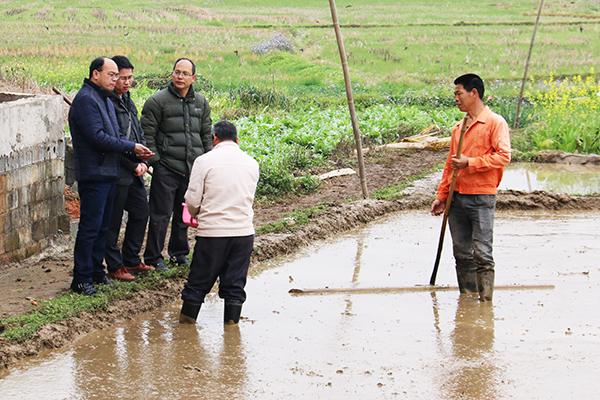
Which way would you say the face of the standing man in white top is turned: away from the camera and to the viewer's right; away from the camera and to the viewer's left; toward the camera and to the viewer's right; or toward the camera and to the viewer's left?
away from the camera and to the viewer's left

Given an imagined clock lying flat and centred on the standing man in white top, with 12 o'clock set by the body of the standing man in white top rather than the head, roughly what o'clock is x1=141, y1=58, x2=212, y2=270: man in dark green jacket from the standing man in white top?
The man in dark green jacket is roughly at 1 o'clock from the standing man in white top.

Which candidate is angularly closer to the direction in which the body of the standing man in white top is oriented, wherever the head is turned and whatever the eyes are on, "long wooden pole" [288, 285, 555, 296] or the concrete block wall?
the concrete block wall

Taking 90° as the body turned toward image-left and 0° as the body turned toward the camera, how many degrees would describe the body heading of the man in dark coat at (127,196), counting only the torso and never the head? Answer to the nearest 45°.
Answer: approximately 315°

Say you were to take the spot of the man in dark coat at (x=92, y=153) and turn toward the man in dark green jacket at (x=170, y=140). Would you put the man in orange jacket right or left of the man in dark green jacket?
right

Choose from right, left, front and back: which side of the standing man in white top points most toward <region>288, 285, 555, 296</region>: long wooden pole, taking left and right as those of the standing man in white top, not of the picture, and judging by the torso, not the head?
right

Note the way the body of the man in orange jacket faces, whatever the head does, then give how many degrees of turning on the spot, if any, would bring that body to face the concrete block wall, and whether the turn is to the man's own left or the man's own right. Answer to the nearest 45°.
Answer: approximately 45° to the man's own right

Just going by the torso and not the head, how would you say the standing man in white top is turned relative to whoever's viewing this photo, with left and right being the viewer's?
facing away from the viewer and to the left of the viewer

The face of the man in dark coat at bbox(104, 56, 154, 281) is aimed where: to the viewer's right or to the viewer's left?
to the viewer's right

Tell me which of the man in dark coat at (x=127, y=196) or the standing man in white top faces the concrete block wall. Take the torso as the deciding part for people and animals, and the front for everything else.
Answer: the standing man in white top

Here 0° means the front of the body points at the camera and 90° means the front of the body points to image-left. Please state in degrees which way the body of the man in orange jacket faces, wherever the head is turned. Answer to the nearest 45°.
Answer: approximately 45°

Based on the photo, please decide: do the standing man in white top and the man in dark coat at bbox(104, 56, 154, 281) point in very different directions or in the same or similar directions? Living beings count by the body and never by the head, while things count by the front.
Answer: very different directions

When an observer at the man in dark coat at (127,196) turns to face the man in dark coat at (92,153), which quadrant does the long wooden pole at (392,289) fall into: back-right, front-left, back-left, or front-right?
back-left

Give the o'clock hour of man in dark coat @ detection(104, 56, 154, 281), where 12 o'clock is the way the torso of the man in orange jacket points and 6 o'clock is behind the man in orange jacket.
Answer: The man in dark coat is roughly at 1 o'clock from the man in orange jacket.

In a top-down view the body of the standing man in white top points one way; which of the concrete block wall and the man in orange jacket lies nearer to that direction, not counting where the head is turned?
the concrete block wall

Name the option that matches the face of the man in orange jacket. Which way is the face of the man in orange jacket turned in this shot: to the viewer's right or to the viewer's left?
to the viewer's left
